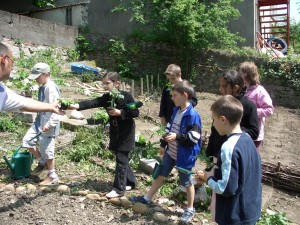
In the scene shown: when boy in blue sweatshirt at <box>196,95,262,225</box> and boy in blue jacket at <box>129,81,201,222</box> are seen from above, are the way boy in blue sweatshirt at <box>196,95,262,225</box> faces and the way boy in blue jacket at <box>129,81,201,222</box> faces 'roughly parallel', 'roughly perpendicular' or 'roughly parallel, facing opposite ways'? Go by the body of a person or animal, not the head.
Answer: roughly perpendicular

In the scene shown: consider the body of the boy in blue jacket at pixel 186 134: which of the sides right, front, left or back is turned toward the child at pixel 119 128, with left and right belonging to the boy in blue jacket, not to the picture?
right

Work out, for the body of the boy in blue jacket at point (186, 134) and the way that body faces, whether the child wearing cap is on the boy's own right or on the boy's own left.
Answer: on the boy's own right

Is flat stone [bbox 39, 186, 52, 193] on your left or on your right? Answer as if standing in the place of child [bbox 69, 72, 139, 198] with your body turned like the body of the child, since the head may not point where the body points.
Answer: on your right

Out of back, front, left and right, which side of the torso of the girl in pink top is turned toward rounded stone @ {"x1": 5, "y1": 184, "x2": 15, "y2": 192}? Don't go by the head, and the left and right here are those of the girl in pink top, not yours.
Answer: front

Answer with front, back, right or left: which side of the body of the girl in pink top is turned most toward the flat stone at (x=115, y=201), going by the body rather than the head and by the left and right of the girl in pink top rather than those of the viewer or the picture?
front

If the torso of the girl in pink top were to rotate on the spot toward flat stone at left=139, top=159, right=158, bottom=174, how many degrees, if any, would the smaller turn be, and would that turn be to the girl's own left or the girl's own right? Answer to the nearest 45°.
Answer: approximately 45° to the girl's own right

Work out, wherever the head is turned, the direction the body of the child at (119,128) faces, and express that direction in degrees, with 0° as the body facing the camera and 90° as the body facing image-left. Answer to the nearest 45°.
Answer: approximately 45°

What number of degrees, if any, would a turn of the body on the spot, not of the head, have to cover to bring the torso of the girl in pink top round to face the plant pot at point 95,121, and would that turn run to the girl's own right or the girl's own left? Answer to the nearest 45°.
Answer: approximately 45° to the girl's own right

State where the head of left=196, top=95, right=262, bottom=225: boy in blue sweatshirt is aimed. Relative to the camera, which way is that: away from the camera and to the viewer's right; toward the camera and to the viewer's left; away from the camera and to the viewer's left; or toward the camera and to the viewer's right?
away from the camera and to the viewer's left

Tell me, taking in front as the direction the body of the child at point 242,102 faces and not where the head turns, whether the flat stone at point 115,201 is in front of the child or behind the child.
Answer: in front

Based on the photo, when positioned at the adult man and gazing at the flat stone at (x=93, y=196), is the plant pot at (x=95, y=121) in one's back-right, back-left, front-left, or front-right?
front-left
